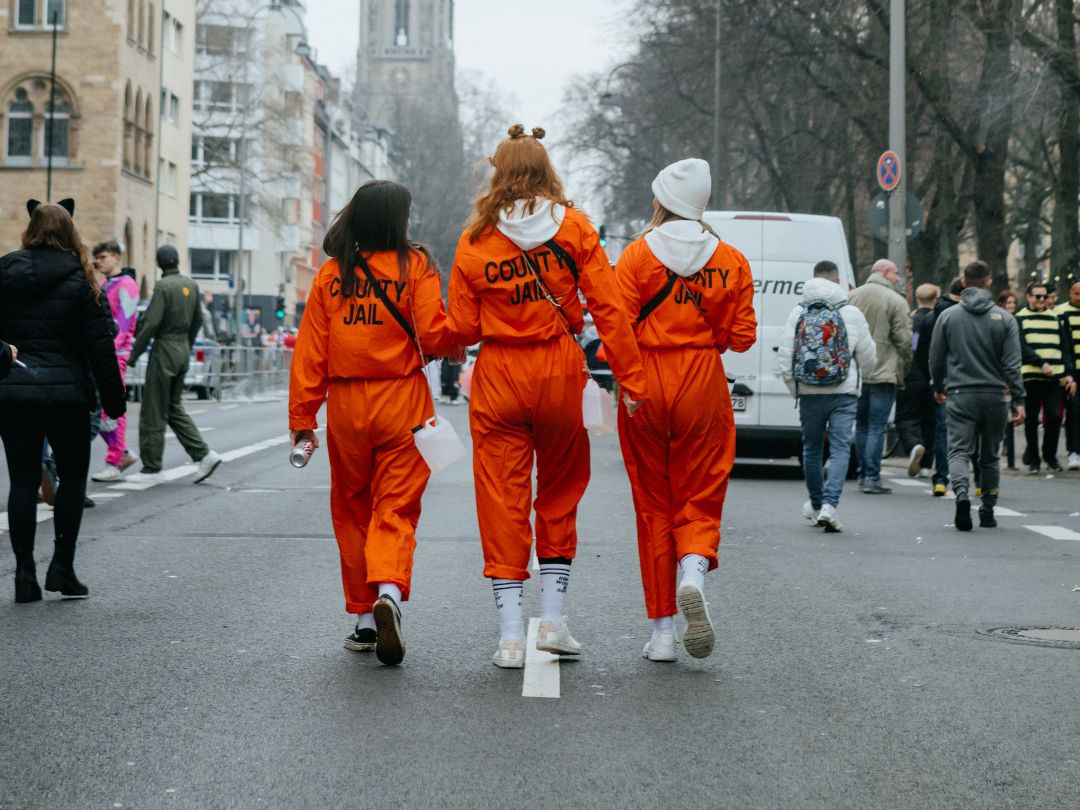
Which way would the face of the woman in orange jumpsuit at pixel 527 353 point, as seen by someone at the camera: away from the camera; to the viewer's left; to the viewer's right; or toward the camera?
away from the camera

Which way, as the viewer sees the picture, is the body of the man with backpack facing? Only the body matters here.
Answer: away from the camera

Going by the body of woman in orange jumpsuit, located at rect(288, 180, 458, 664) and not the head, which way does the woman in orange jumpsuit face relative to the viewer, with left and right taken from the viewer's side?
facing away from the viewer

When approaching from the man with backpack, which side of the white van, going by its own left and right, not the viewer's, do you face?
back

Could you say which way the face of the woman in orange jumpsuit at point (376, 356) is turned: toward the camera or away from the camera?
away from the camera

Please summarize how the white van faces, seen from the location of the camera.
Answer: facing away from the viewer

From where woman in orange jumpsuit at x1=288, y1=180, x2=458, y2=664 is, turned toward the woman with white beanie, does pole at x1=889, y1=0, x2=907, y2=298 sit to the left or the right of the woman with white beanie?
left

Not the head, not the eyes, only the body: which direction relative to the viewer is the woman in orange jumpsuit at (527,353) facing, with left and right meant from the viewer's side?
facing away from the viewer

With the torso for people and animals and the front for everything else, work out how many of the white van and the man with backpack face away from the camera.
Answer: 2
